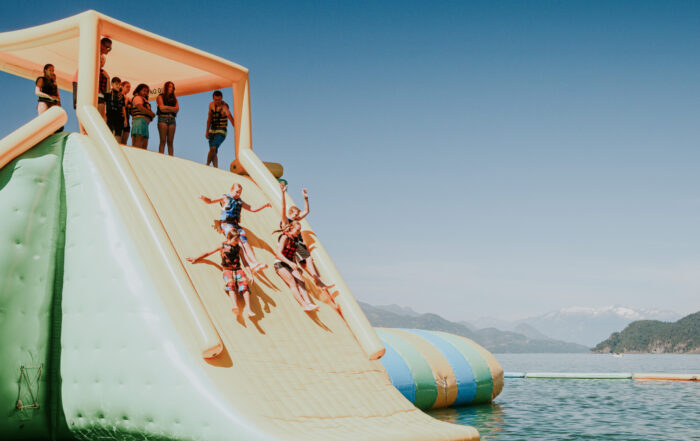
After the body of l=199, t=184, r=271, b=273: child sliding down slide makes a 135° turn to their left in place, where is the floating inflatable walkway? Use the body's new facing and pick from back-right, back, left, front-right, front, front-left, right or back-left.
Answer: front-right

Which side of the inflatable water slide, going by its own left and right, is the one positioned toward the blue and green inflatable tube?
left

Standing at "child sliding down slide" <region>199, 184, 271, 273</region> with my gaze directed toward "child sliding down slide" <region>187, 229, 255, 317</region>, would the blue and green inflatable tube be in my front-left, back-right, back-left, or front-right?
back-left

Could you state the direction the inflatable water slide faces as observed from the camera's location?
facing the viewer and to the right of the viewer

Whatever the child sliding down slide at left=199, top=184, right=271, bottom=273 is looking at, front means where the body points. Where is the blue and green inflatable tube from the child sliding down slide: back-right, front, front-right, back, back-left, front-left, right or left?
left

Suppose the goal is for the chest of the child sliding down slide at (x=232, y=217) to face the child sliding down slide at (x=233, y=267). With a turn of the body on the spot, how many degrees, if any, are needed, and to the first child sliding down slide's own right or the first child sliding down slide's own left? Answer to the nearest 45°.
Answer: approximately 45° to the first child sliding down slide's own right

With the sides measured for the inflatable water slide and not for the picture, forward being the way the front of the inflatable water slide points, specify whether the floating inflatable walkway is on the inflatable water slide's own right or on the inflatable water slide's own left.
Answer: on the inflatable water slide's own left

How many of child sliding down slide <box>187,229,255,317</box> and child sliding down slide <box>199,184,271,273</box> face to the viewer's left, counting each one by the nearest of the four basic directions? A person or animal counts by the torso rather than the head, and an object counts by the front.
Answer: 0

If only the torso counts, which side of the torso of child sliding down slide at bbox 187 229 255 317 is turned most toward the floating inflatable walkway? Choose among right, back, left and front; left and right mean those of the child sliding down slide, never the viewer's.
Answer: left
